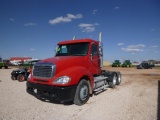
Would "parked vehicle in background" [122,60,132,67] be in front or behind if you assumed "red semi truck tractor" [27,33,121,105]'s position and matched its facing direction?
behind

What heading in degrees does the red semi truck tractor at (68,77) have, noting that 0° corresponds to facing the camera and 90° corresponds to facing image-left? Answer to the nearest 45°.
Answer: approximately 45°
